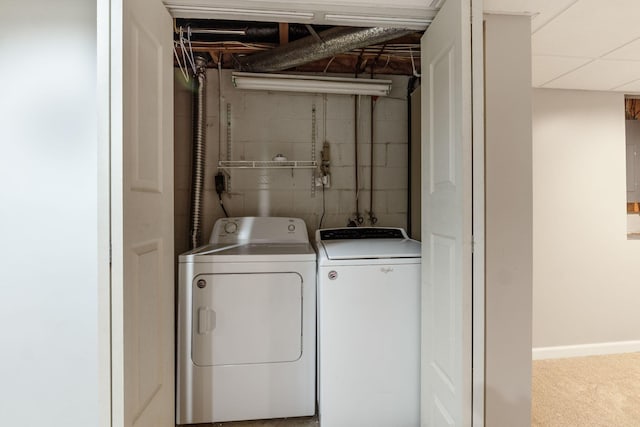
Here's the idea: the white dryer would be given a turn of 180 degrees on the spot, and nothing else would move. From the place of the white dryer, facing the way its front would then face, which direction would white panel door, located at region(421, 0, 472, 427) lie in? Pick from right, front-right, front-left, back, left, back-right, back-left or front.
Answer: back-right

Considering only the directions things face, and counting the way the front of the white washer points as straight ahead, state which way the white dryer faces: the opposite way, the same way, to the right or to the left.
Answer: the same way

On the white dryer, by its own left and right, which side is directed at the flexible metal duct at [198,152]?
back

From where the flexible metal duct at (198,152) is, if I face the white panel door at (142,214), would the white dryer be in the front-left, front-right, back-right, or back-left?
front-left

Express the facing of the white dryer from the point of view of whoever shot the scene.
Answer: facing the viewer

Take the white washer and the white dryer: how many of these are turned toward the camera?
2

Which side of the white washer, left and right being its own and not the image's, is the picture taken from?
front
